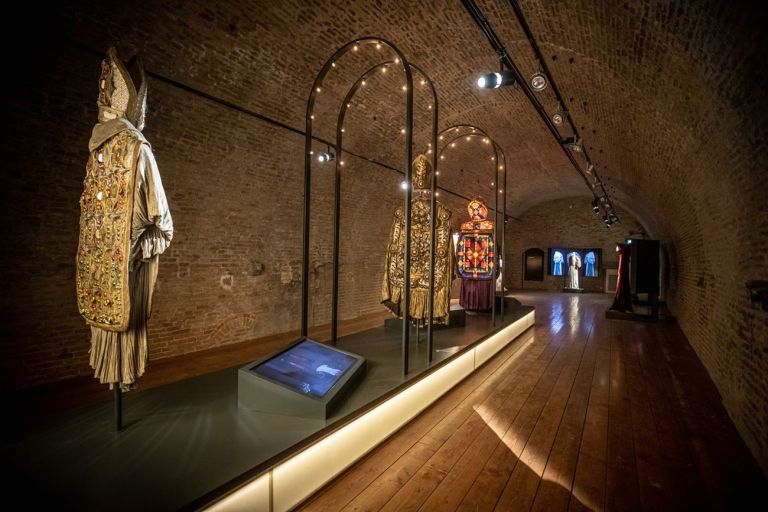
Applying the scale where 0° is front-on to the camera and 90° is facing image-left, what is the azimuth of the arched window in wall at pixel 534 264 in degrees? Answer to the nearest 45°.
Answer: approximately 0°

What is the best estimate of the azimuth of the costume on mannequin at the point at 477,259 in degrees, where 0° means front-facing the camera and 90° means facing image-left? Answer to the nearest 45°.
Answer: approximately 0°

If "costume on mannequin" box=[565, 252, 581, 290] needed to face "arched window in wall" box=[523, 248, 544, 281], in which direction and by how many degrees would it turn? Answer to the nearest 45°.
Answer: approximately 90° to its right

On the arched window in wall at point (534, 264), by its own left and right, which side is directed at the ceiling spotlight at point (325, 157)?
front

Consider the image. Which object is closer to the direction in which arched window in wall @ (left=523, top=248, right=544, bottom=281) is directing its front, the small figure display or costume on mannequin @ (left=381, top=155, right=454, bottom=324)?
the costume on mannequin

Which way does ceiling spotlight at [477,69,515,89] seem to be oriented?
to the viewer's left

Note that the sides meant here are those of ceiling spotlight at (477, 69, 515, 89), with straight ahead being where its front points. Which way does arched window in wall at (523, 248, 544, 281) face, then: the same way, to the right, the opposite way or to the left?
to the left
